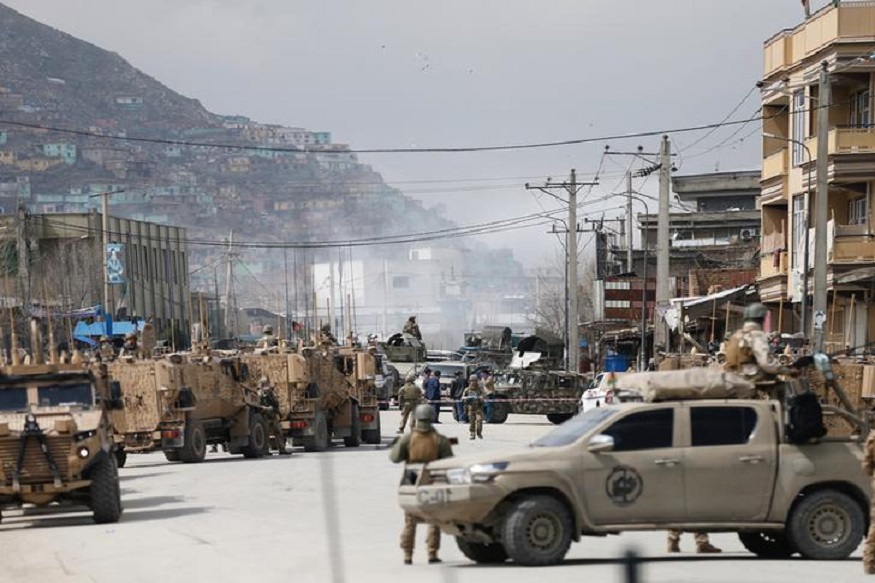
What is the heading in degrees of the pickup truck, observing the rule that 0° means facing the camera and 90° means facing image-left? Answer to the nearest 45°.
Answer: approximately 90°

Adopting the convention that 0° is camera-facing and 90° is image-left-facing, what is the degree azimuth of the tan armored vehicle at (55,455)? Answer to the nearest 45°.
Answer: approximately 0°

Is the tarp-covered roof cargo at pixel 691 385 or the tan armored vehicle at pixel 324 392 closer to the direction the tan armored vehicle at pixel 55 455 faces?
the tarp-covered roof cargo

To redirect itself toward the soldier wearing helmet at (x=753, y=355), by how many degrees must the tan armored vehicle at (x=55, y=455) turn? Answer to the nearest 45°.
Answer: approximately 45° to its left
